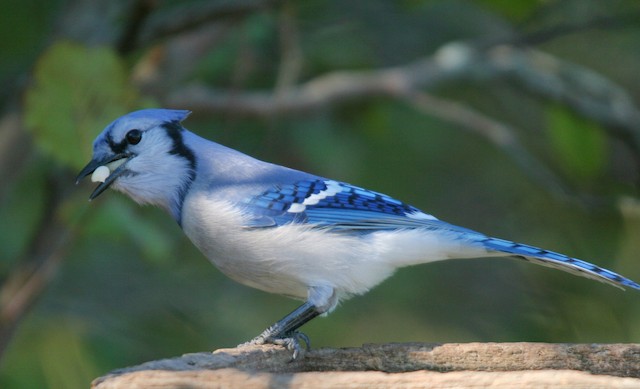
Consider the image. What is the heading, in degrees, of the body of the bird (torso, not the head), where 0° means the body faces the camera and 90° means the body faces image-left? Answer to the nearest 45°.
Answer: approximately 90°

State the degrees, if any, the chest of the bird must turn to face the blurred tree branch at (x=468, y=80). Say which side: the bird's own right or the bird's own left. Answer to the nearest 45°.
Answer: approximately 90° to the bird's own right

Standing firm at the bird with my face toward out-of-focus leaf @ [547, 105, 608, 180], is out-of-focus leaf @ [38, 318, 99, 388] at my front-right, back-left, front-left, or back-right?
front-left

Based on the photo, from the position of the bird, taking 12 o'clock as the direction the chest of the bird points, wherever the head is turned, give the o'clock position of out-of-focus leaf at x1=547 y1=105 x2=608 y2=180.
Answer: The out-of-focus leaf is roughly at 4 o'clock from the bird.

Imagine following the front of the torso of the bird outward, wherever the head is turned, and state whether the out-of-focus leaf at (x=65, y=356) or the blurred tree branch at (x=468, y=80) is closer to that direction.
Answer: the out-of-focus leaf

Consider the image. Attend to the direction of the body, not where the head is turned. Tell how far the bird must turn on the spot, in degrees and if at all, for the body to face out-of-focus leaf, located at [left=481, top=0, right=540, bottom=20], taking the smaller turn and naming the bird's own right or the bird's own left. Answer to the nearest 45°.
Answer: approximately 135° to the bird's own right

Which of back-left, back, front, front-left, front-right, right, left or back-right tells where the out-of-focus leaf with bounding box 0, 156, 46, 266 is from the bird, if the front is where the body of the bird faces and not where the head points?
front-right

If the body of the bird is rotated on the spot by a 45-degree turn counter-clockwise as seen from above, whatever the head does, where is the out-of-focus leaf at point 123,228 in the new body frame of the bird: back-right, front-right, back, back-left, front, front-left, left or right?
right

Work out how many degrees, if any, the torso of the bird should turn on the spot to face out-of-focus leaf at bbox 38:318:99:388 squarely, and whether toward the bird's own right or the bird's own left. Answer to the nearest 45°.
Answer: approximately 45° to the bird's own right
